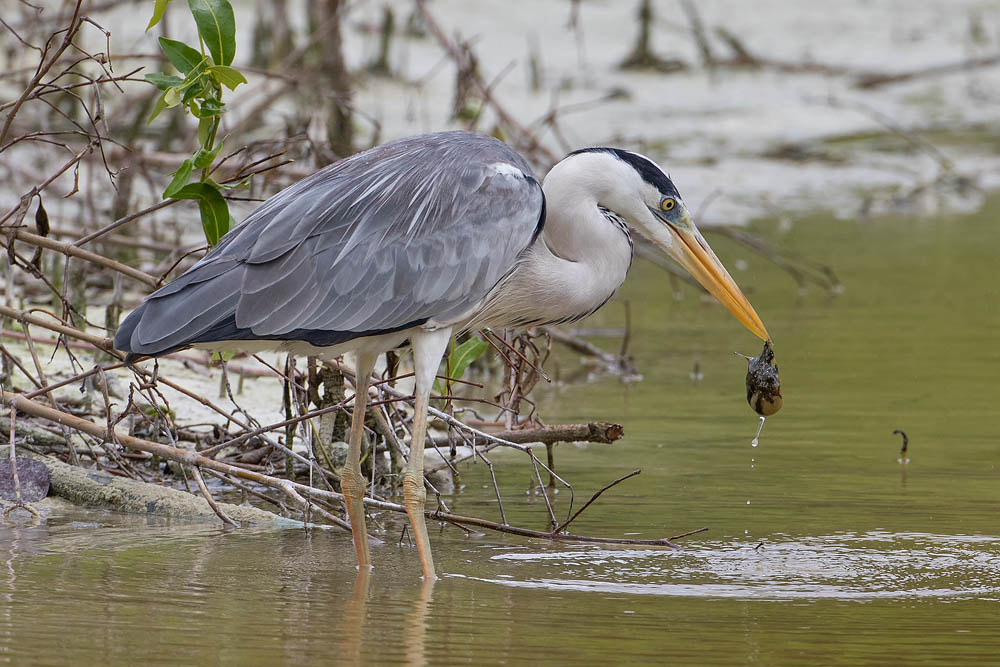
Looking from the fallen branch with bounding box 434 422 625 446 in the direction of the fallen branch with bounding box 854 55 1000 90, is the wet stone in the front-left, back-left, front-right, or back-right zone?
back-left

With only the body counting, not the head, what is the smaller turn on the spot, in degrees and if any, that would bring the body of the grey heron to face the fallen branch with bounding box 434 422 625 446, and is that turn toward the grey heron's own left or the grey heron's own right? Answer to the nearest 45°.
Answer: approximately 45° to the grey heron's own left

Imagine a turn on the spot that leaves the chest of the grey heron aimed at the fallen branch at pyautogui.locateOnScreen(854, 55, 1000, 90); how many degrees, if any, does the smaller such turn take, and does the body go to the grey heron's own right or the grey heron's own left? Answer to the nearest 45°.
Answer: approximately 45° to the grey heron's own left

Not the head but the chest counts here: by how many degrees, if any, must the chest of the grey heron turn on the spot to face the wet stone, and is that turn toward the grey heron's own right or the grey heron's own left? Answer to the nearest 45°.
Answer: approximately 180°

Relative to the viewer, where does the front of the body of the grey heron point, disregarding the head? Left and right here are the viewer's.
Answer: facing to the right of the viewer
